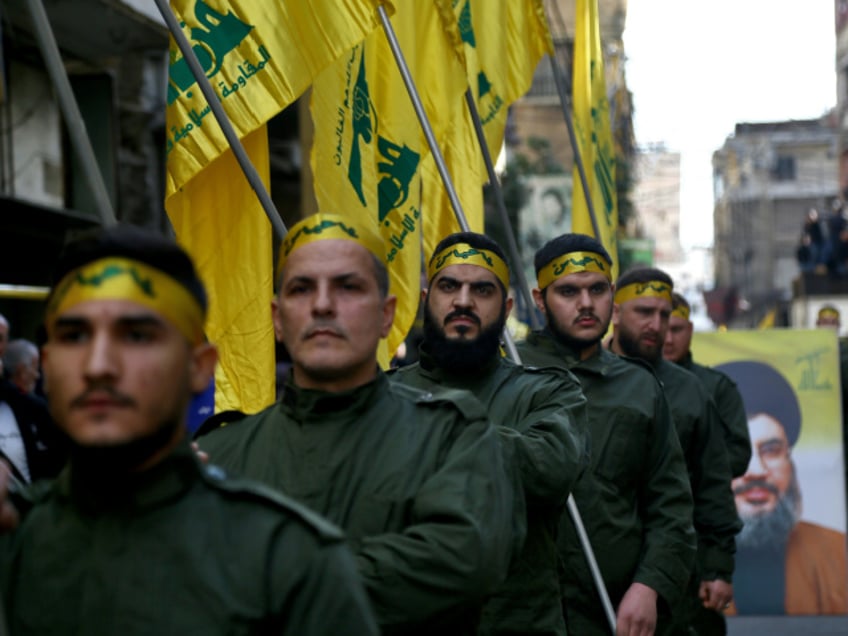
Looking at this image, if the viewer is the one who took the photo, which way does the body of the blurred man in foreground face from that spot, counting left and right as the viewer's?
facing the viewer and to the left of the viewer

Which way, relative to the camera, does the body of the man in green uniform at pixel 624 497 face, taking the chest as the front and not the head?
toward the camera

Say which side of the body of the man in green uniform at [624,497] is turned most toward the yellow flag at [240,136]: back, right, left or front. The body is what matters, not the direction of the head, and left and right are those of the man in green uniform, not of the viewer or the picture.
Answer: right

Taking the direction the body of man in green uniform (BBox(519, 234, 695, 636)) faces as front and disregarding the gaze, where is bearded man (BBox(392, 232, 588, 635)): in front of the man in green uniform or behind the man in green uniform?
in front

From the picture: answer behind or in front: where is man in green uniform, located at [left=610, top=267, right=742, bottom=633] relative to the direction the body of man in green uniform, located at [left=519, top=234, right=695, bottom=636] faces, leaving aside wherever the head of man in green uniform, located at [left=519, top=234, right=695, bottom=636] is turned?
behind

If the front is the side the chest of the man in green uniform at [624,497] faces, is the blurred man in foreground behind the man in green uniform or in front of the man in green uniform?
in front

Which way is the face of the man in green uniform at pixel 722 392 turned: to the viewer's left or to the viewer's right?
to the viewer's left

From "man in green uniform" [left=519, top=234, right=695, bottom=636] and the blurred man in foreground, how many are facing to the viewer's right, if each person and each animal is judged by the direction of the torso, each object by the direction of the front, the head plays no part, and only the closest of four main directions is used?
0
